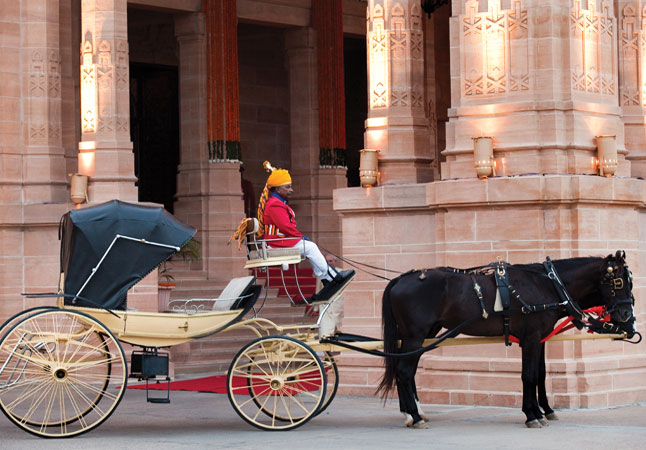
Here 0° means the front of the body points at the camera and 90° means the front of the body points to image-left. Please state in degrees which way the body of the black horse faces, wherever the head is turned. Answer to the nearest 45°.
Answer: approximately 270°

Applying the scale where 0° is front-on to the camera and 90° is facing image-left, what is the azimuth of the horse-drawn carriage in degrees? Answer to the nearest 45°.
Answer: approximately 270°
